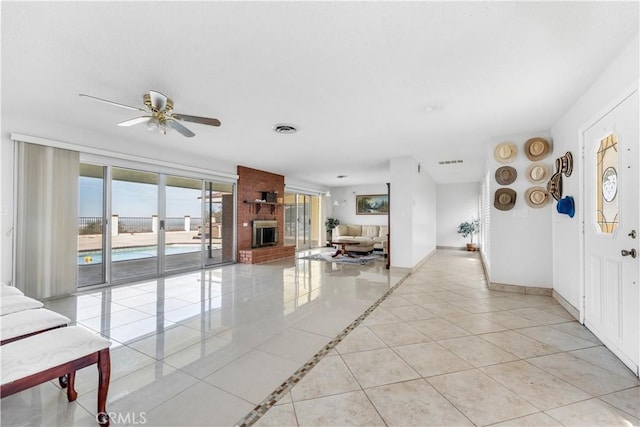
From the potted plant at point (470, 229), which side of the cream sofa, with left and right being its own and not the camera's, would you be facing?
left

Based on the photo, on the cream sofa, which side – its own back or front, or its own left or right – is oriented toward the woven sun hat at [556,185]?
front

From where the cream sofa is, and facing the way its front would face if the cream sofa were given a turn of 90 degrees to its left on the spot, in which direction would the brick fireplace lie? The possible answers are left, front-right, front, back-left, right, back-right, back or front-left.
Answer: back-right

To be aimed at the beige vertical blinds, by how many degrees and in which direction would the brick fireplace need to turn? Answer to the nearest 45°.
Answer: approximately 90° to its right

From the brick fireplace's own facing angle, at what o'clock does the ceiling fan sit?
The ceiling fan is roughly at 2 o'clock from the brick fireplace.

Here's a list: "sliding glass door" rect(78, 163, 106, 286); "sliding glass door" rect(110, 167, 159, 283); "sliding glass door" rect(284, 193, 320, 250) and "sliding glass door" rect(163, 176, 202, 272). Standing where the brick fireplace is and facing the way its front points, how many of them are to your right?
3

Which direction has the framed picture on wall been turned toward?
toward the camera

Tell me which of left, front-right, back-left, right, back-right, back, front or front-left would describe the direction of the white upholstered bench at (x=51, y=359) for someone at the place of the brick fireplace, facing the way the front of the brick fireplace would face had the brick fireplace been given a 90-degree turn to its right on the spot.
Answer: front-left

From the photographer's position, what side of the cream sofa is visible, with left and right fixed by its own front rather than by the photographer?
front

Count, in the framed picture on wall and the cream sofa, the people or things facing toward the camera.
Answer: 2

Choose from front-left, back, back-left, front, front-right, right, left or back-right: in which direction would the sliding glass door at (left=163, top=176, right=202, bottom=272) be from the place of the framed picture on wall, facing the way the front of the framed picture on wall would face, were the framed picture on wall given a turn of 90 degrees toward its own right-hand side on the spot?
front-left

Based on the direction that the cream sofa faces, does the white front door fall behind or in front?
in front

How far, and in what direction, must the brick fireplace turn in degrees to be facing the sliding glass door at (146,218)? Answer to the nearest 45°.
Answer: approximately 90° to its right

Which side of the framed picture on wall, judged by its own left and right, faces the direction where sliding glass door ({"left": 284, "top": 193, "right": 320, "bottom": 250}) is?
right

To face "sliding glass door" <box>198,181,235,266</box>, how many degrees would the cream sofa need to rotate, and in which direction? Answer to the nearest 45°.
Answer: approximately 45° to its right

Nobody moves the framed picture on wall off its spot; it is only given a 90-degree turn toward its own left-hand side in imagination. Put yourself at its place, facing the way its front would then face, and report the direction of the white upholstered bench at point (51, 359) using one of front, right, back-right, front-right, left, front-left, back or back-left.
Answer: right

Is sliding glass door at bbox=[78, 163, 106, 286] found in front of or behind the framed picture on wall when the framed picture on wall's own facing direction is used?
in front

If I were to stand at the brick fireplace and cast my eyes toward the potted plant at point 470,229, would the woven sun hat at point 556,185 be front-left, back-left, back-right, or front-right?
front-right

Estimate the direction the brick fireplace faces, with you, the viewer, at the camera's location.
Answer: facing the viewer and to the right of the viewer
